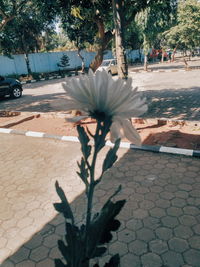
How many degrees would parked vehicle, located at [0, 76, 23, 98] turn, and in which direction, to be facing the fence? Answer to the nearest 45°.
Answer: approximately 90° to its left

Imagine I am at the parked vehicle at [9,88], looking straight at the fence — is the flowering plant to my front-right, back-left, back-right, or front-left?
back-right

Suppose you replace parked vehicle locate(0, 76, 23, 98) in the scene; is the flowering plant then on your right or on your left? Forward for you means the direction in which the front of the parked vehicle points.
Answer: on your right

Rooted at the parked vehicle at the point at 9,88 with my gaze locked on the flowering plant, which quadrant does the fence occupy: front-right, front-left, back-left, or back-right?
back-left

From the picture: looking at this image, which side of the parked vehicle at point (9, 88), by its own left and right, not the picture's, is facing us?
right
